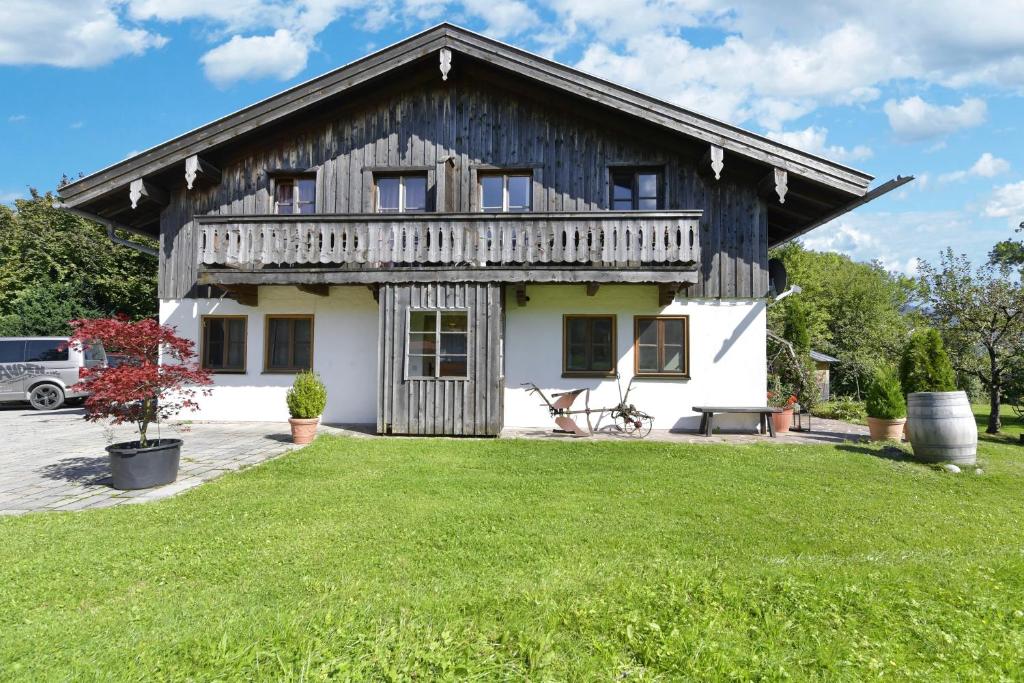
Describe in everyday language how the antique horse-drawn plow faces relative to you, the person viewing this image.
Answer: facing to the right of the viewer

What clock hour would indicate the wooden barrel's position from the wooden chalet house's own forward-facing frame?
The wooden barrel is roughly at 10 o'clock from the wooden chalet house.

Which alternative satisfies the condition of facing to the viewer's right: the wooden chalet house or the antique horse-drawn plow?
the antique horse-drawn plow

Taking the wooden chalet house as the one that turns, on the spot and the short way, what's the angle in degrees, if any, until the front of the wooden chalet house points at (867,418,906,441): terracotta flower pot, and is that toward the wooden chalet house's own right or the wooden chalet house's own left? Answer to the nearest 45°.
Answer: approximately 90° to the wooden chalet house's own left

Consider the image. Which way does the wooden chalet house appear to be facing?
toward the camera

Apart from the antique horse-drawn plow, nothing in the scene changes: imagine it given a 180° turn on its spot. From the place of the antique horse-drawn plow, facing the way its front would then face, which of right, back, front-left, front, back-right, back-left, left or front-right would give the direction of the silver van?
front

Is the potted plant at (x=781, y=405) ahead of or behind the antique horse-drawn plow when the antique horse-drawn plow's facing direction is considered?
ahead

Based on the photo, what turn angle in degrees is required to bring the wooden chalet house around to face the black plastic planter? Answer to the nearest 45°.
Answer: approximately 45° to its right

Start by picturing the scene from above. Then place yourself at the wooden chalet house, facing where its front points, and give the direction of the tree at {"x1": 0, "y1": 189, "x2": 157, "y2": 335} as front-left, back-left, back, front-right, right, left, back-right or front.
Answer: back-right

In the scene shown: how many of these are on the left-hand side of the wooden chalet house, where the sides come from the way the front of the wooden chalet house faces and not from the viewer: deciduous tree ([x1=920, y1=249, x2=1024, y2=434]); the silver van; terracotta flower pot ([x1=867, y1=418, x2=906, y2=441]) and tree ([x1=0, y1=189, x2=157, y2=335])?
2

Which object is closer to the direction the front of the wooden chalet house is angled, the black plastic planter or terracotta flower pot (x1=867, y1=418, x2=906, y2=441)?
the black plastic planter

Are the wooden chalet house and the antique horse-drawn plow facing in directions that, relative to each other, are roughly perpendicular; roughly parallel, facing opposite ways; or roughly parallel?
roughly perpendicular

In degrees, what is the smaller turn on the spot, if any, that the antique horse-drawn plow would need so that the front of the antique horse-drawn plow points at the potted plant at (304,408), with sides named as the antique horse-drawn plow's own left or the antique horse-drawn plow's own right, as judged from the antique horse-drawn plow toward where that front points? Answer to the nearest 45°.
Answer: approximately 135° to the antique horse-drawn plow's own right

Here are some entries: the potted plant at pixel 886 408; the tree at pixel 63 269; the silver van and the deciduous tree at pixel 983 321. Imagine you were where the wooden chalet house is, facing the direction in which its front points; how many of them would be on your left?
2

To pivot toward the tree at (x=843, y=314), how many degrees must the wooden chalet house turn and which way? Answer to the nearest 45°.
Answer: approximately 135° to its left

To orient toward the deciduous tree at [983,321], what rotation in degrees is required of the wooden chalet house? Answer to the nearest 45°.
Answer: approximately 90° to its left

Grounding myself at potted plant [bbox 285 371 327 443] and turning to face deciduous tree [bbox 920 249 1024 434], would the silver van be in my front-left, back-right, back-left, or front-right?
back-left

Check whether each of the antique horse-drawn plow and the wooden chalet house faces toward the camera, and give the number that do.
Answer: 1
